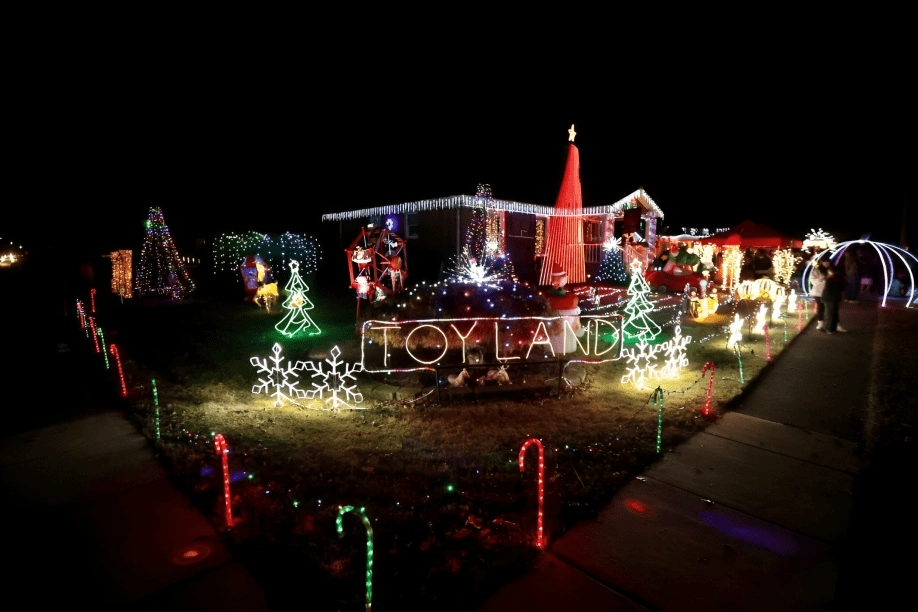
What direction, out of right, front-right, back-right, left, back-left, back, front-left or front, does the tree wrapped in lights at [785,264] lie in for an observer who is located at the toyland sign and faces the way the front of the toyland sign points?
back-left

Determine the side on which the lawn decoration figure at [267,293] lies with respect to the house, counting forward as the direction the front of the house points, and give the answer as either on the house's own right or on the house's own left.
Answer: on the house's own right

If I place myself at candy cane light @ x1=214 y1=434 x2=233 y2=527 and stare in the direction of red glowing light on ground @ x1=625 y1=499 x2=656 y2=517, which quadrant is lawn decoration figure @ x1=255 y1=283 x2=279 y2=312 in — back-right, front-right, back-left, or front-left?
back-left

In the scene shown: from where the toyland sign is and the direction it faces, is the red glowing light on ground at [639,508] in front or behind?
in front

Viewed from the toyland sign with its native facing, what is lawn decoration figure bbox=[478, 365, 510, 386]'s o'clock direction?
The lawn decoration figure is roughly at 11 o'clock from the toyland sign.

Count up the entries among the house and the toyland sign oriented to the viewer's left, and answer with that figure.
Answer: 0

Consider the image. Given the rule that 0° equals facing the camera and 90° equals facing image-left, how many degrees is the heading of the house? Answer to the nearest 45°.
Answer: approximately 315°

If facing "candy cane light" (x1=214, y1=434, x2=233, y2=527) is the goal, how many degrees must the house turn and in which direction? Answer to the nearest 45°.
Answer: approximately 45° to its right

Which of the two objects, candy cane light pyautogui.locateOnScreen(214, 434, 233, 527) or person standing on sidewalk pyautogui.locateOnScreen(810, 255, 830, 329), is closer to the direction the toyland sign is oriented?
the candy cane light

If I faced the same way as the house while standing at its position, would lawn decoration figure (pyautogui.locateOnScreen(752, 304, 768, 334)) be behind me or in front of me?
in front

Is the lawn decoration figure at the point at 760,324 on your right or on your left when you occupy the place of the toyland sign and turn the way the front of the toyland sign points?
on your left

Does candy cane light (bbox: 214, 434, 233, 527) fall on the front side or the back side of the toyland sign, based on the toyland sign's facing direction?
on the front side
